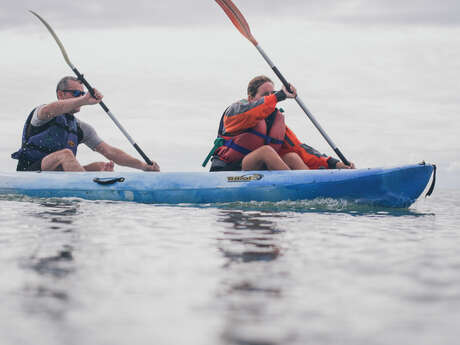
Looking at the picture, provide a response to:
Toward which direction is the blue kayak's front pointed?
to the viewer's right
